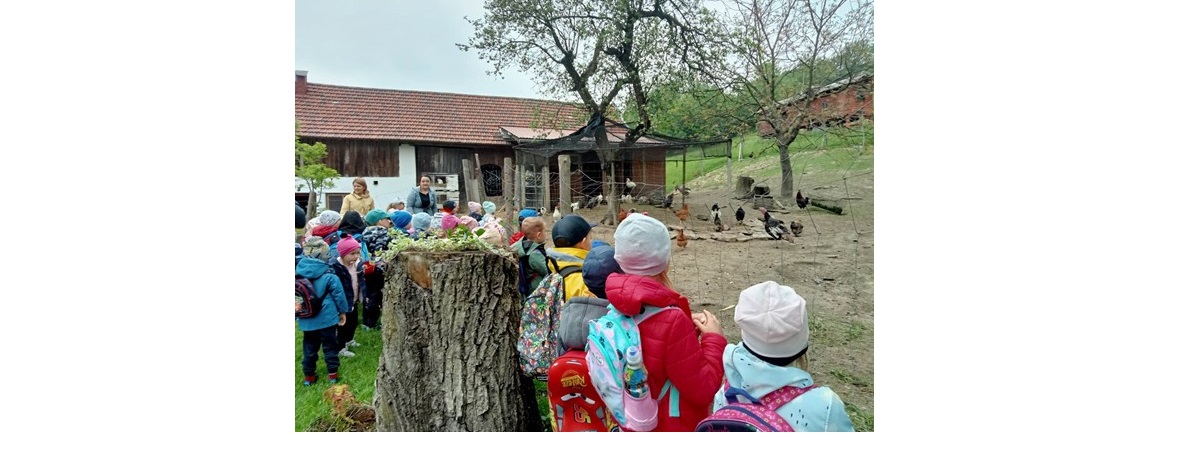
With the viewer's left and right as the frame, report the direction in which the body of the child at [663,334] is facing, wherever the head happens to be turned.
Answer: facing away from the viewer and to the right of the viewer

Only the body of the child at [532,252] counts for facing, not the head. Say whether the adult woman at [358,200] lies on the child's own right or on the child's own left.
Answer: on the child's own left

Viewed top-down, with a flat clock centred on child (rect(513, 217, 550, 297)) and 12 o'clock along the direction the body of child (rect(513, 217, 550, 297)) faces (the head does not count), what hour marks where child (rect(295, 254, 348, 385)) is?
child (rect(295, 254, 348, 385)) is roughly at 8 o'clock from child (rect(513, 217, 550, 297)).

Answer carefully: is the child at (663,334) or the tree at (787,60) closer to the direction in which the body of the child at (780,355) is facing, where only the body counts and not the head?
the tree

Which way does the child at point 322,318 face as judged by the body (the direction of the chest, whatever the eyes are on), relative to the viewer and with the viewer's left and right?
facing away from the viewer and to the right of the viewer

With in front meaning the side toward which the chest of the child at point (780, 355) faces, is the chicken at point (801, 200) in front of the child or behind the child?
in front

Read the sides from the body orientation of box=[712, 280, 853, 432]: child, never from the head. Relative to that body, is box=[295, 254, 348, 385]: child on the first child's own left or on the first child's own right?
on the first child's own left

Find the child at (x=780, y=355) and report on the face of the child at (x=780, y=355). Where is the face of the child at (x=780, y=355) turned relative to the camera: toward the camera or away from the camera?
away from the camera

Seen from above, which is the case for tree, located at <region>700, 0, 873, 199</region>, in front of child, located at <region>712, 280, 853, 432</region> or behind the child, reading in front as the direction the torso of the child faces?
in front

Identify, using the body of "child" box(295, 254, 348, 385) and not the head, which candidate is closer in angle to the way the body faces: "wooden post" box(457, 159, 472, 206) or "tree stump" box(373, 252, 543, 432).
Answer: the wooden post

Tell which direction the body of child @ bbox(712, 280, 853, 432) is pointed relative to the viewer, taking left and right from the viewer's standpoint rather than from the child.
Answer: facing away from the viewer
